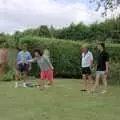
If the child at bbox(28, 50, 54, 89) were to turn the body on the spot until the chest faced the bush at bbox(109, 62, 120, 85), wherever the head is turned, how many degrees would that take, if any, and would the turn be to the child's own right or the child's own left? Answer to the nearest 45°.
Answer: approximately 180°

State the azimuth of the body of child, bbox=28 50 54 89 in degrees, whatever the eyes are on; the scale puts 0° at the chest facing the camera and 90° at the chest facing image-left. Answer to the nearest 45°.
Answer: approximately 45°

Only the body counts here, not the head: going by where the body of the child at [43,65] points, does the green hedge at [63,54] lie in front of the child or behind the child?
behind
